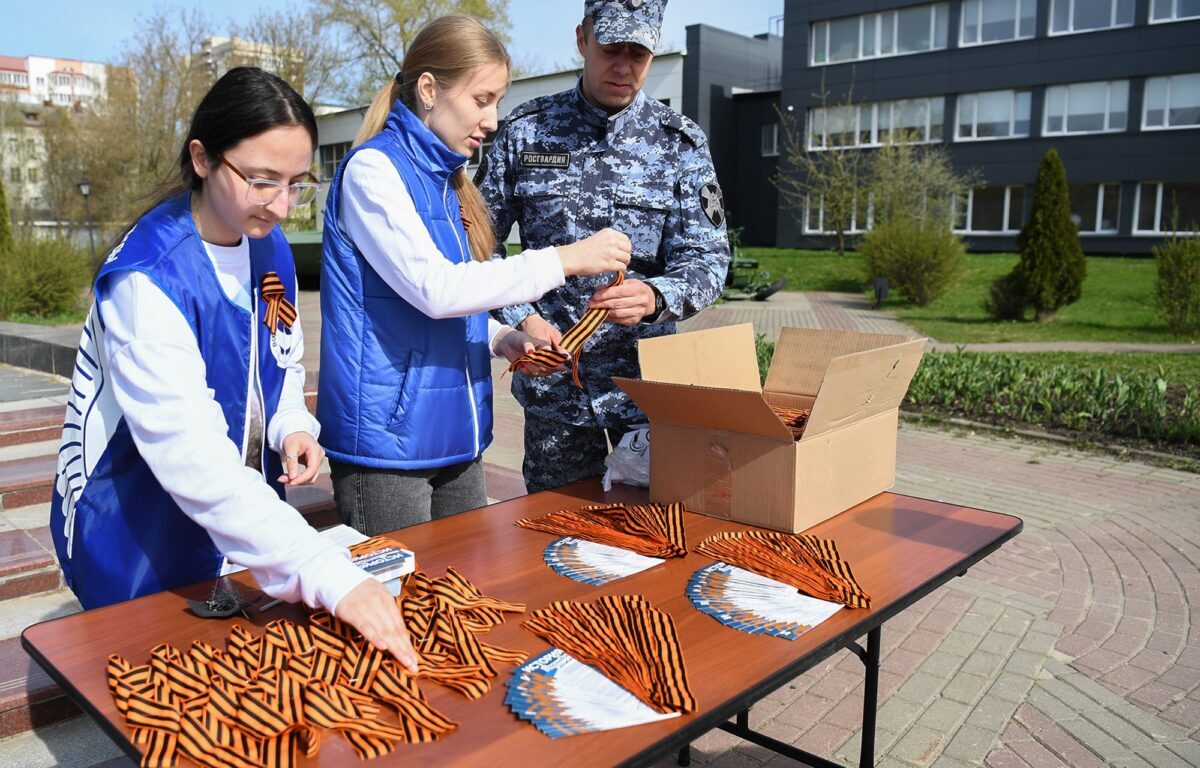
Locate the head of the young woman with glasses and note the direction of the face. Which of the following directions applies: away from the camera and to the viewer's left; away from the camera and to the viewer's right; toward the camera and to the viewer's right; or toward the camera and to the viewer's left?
toward the camera and to the viewer's right

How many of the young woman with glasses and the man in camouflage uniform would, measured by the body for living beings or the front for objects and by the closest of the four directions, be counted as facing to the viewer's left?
0

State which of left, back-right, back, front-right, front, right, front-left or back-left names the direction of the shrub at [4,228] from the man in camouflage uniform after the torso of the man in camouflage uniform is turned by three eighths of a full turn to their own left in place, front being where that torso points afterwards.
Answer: left

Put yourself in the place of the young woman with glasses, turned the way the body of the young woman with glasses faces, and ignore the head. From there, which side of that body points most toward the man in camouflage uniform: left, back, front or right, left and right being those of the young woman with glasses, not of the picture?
left

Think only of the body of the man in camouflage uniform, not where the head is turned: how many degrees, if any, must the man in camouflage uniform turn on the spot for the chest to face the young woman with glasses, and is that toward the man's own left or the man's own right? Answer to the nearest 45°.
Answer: approximately 45° to the man's own right

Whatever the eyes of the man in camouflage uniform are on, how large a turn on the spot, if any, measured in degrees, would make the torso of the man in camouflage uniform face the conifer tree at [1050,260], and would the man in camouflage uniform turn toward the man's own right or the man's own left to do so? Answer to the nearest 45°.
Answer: approximately 135° to the man's own left

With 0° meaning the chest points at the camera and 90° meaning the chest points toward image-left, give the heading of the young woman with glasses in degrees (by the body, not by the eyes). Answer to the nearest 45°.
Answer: approximately 315°

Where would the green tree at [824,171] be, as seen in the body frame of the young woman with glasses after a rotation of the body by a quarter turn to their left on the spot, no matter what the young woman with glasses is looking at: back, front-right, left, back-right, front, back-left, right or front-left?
front

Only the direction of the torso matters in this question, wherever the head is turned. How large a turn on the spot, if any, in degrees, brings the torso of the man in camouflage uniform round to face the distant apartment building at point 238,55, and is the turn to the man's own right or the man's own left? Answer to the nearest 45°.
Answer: approximately 180°

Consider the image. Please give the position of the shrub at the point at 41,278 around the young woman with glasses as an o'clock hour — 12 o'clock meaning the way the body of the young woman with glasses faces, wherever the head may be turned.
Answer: The shrub is roughly at 7 o'clock from the young woman with glasses.

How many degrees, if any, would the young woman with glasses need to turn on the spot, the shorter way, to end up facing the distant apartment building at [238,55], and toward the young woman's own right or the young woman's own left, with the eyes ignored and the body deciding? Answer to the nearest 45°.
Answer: approximately 135° to the young woman's own left

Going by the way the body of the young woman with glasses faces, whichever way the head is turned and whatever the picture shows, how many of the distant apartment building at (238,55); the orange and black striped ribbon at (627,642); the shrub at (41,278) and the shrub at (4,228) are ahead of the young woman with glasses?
1

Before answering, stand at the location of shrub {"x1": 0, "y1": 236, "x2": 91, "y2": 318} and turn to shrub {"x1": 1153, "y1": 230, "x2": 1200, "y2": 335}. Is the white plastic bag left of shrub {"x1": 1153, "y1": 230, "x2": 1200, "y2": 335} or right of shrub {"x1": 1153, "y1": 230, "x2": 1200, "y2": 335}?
right
